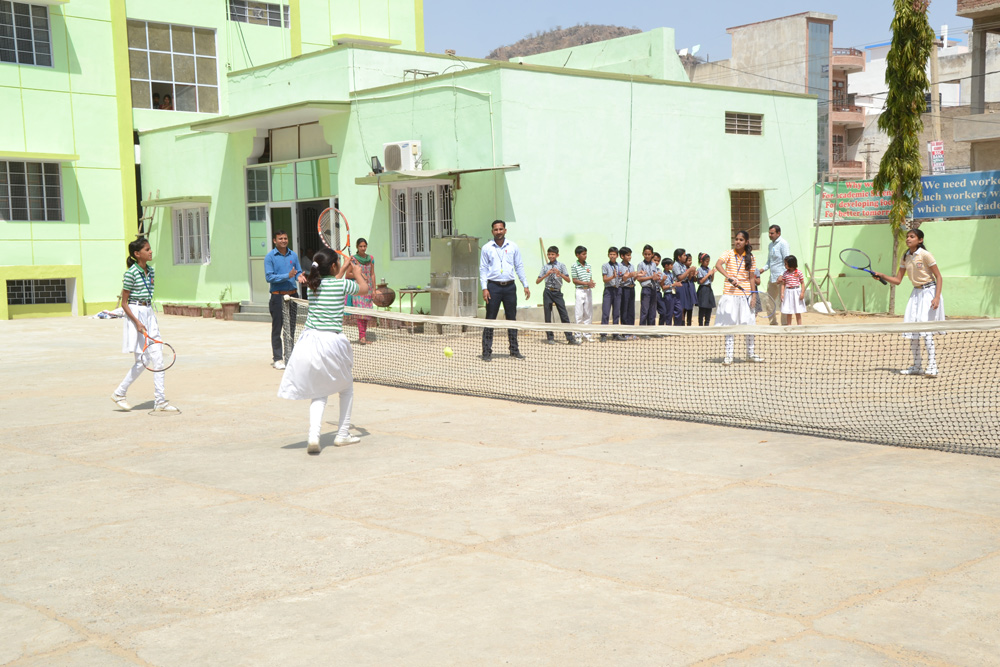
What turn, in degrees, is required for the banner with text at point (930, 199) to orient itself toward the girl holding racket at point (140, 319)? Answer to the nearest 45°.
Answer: approximately 45° to its right

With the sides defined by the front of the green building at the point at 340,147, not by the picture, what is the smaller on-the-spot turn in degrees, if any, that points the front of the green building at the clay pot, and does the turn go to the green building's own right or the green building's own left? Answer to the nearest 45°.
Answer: approximately 45° to the green building's own left

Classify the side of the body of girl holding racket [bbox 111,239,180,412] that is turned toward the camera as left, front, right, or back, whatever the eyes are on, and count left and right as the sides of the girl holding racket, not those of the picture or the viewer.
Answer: right

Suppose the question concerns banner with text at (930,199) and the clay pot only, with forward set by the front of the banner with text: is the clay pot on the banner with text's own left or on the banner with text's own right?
on the banner with text's own right

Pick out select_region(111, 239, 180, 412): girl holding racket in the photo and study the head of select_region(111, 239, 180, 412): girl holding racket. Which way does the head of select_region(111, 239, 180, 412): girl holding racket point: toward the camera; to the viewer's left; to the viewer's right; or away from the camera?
to the viewer's right

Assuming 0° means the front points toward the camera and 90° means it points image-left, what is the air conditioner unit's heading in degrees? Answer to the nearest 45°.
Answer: approximately 45°

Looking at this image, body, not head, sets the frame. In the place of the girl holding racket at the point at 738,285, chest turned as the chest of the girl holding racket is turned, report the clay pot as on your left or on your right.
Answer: on your right

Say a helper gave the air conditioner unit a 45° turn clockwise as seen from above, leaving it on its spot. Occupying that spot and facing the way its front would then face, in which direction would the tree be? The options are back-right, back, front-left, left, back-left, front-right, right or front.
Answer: back

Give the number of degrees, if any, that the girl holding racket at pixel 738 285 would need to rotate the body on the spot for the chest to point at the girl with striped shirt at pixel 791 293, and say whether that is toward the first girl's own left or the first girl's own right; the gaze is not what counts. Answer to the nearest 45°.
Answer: approximately 135° to the first girl's own left

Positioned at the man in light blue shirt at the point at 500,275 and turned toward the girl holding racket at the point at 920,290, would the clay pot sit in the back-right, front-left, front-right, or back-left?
back-left

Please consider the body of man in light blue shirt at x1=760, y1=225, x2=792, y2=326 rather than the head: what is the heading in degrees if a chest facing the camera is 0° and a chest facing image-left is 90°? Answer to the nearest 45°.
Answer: approximately 45°
